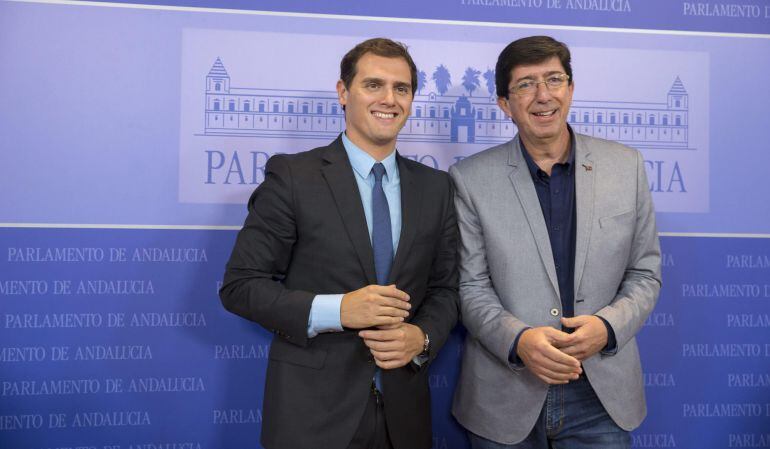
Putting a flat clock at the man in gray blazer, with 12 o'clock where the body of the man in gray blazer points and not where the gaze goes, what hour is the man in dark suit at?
The man in dark suit is roughly at 2 o'clock from the man in gray blazer.

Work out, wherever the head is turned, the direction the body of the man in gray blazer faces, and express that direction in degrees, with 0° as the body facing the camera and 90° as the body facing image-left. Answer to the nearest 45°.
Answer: approximately 0°
